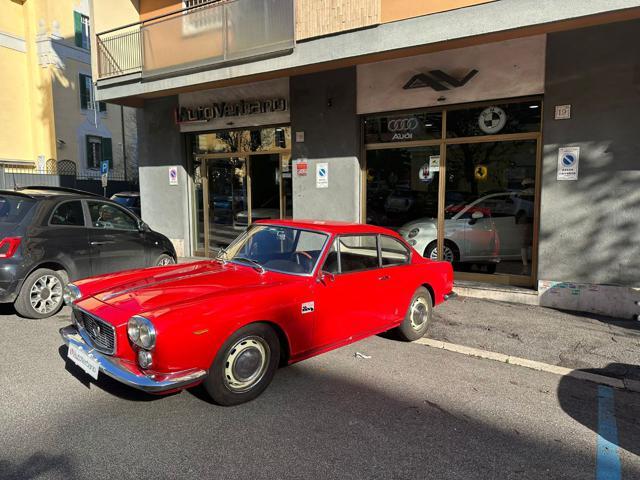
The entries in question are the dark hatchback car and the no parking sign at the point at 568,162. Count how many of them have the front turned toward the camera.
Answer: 1

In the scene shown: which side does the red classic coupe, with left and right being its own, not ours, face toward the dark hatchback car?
right

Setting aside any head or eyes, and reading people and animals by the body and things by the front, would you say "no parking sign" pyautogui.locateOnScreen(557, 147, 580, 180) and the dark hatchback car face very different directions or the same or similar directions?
very different directions

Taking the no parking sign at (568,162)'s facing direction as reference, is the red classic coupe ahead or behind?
ahead

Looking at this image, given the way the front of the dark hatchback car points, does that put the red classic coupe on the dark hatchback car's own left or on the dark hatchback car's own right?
on the dark hatchback car's own right

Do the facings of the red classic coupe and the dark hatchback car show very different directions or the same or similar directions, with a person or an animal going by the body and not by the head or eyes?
very different directions

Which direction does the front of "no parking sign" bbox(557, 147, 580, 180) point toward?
toward the camera

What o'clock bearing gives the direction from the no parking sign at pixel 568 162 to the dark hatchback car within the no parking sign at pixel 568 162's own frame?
The dark hatchback car is roughly at 2 o'clock from the no parking sign.

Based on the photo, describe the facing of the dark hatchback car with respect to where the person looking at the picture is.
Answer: facing away from the viewer and to the right of the viewer

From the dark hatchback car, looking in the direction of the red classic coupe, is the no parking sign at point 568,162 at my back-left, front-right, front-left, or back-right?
front-left

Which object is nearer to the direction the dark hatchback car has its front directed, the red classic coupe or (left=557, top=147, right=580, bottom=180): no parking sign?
the no parking sign

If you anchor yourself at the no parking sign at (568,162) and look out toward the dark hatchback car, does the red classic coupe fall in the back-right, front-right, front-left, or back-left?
front-left

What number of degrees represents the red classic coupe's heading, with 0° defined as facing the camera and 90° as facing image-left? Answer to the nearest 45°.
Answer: approximately 45°
